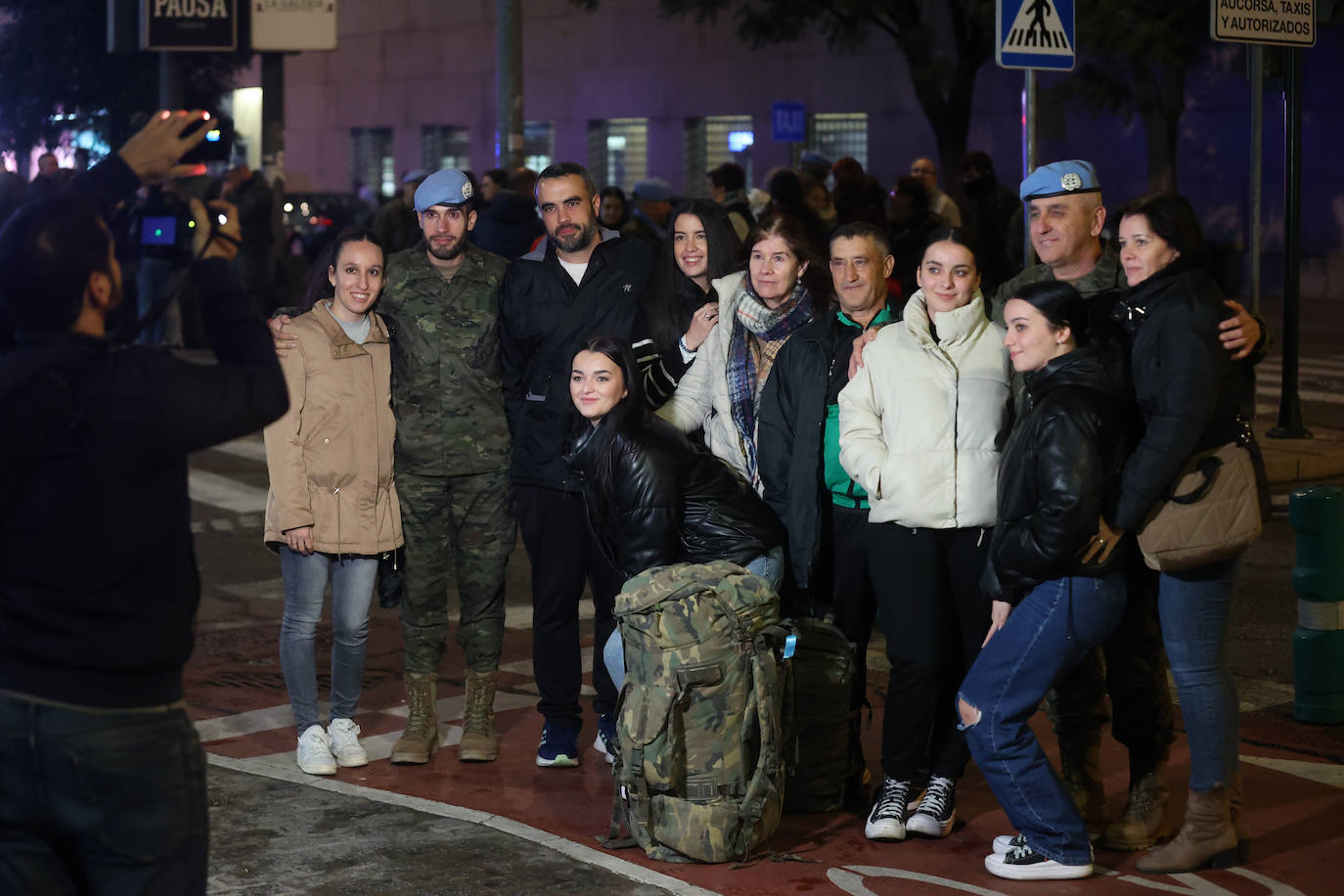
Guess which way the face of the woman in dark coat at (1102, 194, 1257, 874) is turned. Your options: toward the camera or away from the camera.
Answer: toward the camera

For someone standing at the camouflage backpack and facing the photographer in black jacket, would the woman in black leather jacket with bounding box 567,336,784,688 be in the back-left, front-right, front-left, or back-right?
back-right

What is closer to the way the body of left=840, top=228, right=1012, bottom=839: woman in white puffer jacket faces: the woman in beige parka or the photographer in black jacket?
the photographer in black jacket

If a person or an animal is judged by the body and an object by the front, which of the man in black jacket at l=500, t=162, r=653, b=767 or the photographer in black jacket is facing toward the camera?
the man in black jacket

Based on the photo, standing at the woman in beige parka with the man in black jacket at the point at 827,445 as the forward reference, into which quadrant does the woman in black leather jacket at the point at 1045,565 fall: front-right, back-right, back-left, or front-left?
front-right

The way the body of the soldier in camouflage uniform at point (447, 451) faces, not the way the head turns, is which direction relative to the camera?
toward the camera

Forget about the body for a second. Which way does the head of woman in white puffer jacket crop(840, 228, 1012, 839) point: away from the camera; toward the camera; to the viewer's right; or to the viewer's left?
toward the camera

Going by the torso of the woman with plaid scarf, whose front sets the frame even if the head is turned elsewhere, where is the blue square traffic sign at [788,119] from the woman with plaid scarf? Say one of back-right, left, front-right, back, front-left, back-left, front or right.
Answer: back-right

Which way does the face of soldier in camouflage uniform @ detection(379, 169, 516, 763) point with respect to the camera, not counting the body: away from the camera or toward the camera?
toward the camera

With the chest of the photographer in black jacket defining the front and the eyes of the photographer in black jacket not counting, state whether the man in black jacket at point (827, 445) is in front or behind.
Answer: in front

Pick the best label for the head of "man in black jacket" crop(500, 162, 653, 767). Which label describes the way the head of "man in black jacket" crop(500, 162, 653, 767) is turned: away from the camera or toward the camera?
toward the camera

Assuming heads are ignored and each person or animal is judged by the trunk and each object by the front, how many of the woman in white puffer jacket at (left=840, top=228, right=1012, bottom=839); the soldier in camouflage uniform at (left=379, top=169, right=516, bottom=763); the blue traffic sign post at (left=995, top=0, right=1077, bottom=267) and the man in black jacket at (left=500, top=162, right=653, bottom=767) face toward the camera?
4

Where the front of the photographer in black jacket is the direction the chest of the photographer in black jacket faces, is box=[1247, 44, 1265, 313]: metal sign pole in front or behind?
in front

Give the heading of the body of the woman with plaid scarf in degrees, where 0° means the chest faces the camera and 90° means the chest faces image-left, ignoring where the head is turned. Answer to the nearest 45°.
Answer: approximately 45°

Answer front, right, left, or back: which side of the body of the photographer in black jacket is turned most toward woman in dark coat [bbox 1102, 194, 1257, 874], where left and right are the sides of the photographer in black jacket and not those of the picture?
front

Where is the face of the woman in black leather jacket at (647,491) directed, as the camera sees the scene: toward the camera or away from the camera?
toward the camera

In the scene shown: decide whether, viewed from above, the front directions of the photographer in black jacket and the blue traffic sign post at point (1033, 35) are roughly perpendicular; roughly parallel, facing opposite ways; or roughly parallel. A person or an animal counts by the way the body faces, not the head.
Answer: roughly parallel, facing opposite ways

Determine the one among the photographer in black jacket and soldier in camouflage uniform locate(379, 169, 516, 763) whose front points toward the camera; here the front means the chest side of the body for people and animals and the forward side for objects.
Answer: the soldier in camouflage uniform
